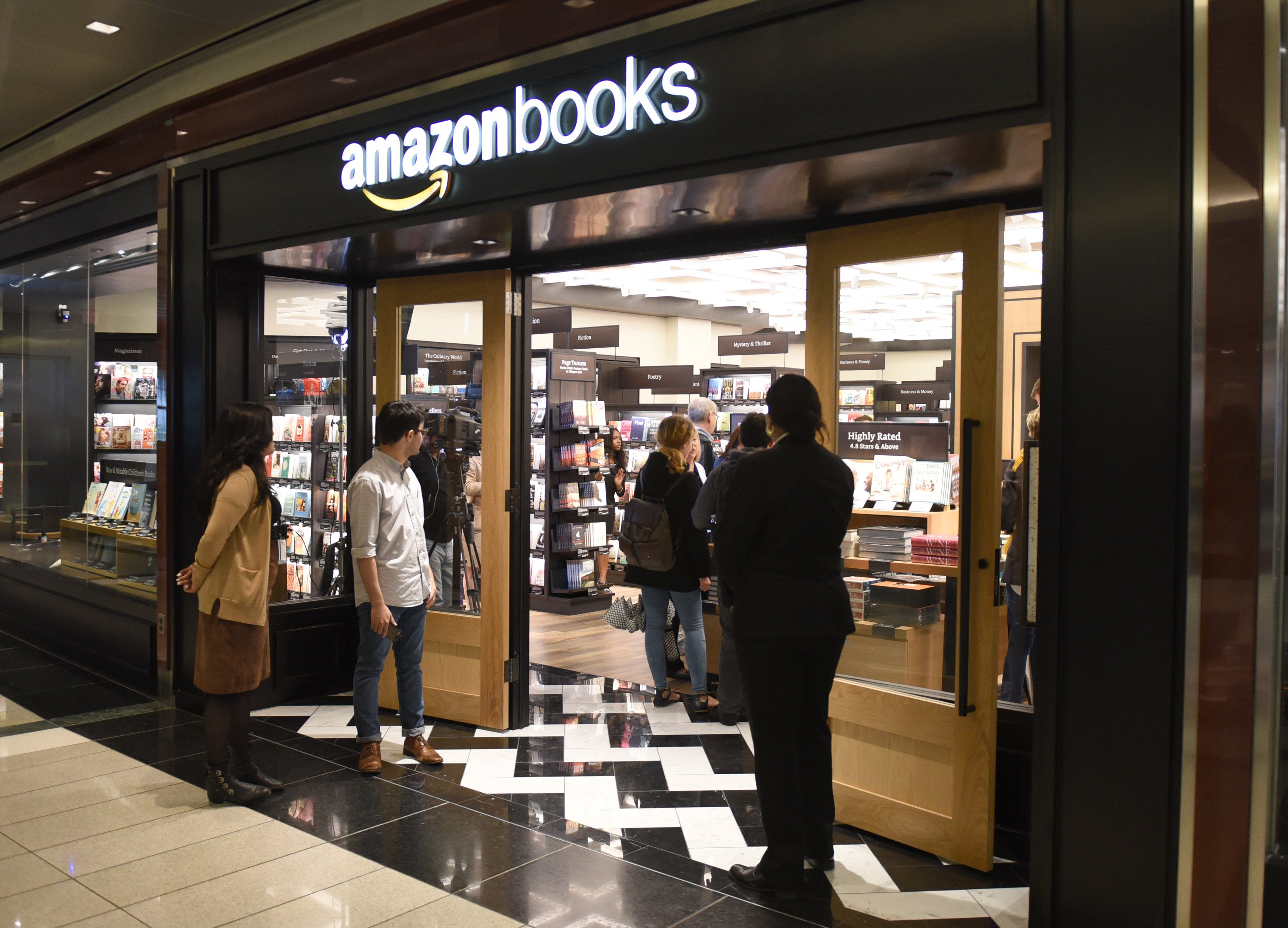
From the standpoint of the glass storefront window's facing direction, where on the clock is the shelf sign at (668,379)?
The shelf sign is roughly at 7 o'clock from the glass storefront window.

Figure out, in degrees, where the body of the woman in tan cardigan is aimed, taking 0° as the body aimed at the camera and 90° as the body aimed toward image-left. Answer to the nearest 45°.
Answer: approximately 270°

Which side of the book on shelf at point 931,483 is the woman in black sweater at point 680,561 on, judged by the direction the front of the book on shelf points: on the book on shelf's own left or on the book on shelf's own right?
on the book on shelf's own right

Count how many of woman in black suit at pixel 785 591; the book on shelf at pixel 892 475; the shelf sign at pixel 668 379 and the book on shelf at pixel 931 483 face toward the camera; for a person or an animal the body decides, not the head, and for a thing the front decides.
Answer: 3

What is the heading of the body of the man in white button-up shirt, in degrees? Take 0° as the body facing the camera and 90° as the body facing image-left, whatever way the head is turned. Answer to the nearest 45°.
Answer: approximately 315°

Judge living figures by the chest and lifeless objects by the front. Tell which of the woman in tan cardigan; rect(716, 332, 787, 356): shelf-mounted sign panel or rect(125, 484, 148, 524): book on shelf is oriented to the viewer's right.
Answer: the woman in tan cardigan

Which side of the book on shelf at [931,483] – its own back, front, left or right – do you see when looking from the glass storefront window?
right

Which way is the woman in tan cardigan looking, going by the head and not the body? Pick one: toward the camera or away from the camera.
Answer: away from the camera

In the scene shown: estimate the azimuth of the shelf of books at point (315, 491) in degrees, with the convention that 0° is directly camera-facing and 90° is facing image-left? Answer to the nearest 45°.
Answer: approximately 0°
